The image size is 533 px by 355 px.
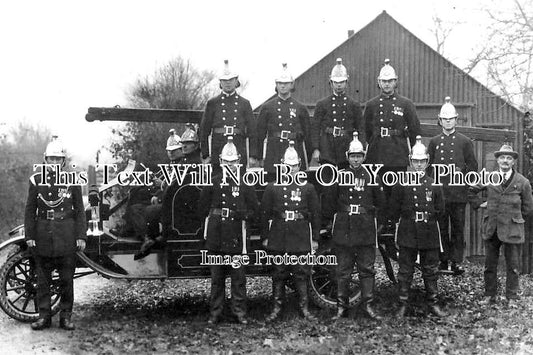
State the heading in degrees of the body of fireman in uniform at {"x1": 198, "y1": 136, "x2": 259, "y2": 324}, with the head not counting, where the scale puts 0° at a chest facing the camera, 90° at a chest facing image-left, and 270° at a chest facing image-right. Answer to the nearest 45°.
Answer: approximately 0°

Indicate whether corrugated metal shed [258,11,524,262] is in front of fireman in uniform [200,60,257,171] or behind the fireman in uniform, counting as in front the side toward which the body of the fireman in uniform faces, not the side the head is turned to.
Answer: behind

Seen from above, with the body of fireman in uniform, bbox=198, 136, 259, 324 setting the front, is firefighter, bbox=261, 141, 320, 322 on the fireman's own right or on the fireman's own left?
on the fireman's own left

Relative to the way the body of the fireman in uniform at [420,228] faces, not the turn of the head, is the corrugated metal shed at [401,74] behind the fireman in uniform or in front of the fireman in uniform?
behind

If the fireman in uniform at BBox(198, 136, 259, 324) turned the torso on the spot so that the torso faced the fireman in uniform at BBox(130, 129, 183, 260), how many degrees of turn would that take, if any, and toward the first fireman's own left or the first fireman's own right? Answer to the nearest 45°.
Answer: approximately 135° to the first fireman's own right

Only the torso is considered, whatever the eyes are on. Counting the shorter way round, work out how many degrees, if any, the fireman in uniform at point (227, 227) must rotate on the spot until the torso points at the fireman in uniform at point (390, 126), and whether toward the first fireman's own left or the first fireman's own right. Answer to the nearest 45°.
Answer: approximately 90° to the first fireman's own left

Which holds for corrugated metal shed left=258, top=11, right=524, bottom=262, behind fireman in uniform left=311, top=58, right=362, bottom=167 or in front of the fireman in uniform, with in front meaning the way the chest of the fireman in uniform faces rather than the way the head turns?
behind
